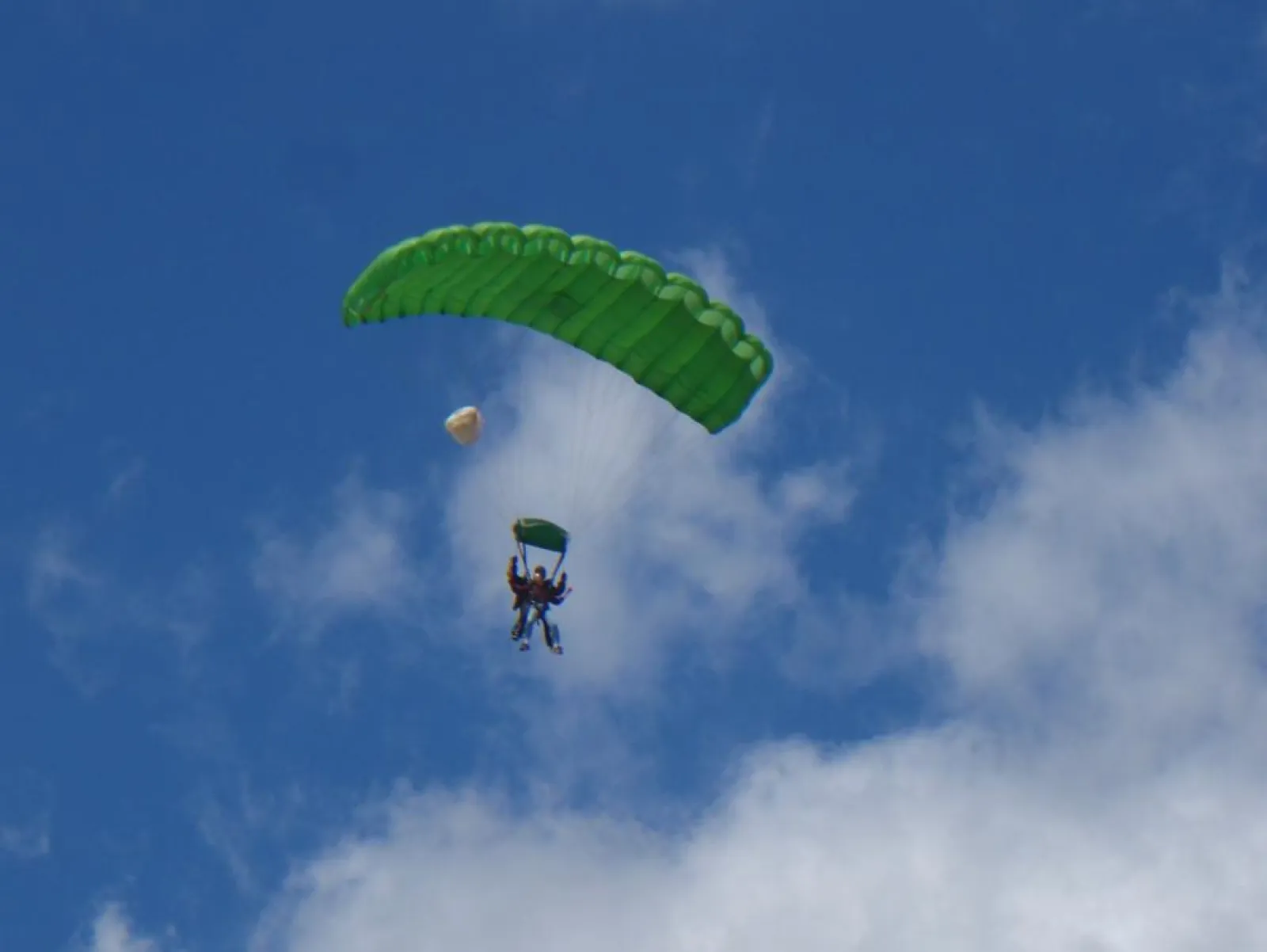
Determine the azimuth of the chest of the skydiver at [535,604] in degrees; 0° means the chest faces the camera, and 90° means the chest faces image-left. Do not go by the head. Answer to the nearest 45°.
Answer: approximately 0°
